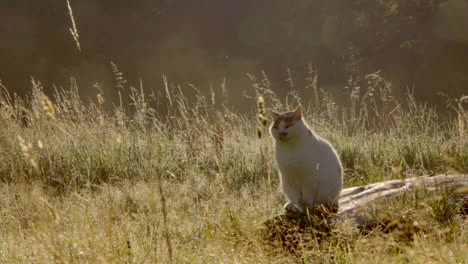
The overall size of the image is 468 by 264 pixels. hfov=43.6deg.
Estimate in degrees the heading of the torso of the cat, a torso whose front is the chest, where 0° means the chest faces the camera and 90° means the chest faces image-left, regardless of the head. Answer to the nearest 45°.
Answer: approximately 45°
